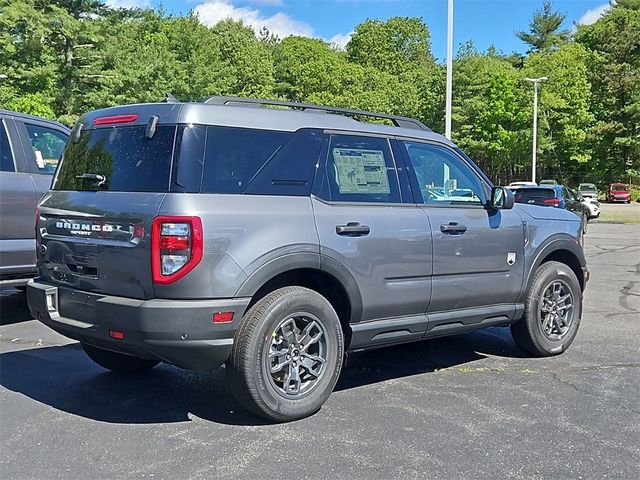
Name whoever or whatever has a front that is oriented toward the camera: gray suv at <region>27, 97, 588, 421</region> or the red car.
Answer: the red car

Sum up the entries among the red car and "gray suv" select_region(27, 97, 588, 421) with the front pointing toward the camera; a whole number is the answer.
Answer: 1

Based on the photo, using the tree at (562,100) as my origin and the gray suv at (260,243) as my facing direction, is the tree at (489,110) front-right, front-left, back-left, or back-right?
front-right

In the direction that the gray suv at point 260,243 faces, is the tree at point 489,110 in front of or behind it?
in front

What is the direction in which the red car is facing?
toward the camera

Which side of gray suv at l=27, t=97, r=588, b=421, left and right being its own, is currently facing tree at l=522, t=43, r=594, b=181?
front

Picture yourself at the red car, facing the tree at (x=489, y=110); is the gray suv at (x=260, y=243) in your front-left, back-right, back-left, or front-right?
back-left

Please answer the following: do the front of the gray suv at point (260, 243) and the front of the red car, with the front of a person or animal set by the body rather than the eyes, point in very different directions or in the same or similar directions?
very different directions

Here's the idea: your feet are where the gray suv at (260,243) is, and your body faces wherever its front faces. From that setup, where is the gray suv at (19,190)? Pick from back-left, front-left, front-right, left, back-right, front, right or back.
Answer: left

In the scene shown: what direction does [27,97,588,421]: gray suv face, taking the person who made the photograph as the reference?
facing away from the viewer and to the right of the viewer

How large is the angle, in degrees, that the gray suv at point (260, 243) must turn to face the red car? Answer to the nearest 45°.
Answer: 0° — it already faces it

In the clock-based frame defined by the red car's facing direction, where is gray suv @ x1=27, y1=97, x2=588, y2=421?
The gray suv is roughly at 12 o'clock from the red car.

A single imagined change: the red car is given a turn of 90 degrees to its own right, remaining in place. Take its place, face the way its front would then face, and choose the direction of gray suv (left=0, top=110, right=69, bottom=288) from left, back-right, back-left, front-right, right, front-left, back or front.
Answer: left
